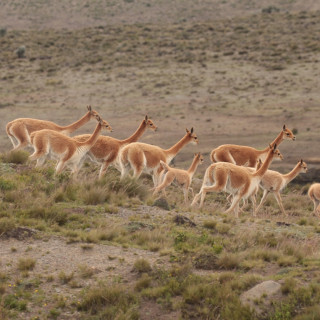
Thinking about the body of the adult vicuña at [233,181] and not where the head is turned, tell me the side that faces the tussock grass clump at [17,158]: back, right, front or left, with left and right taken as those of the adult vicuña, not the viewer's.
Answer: back

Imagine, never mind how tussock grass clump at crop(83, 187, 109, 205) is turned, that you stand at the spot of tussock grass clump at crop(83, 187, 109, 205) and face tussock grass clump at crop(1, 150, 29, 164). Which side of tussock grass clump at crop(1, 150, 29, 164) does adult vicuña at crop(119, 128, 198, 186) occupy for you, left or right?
right

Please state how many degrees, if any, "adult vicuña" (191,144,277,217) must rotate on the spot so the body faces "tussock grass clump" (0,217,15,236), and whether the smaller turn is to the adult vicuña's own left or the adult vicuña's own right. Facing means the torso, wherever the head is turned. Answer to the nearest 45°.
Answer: approximately 135° to the adult vicuña's own right

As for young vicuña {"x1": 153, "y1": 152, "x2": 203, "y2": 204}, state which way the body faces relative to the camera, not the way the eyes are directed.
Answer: to the viewer's right

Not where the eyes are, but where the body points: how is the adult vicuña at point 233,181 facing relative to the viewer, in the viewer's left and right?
facing to the right of the viewer

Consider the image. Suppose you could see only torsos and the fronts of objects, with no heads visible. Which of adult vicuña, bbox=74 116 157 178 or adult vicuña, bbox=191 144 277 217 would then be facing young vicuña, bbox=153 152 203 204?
adult vicuña, bbox=74 116 157 178

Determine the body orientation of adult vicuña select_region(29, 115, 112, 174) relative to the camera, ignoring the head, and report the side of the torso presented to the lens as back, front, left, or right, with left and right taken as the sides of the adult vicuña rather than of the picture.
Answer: right

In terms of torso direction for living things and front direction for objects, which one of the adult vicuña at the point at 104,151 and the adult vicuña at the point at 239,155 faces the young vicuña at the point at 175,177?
the adult vicuña at the point at 104,151

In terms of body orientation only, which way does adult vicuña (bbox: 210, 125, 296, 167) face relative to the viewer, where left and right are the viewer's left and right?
facing to the right of the viewer

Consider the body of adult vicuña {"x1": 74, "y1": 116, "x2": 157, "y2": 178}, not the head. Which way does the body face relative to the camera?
to the viewer's right

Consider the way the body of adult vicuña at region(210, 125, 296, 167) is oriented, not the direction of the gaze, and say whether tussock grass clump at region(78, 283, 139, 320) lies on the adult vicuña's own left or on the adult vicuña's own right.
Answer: on the adult vicuña's own right
